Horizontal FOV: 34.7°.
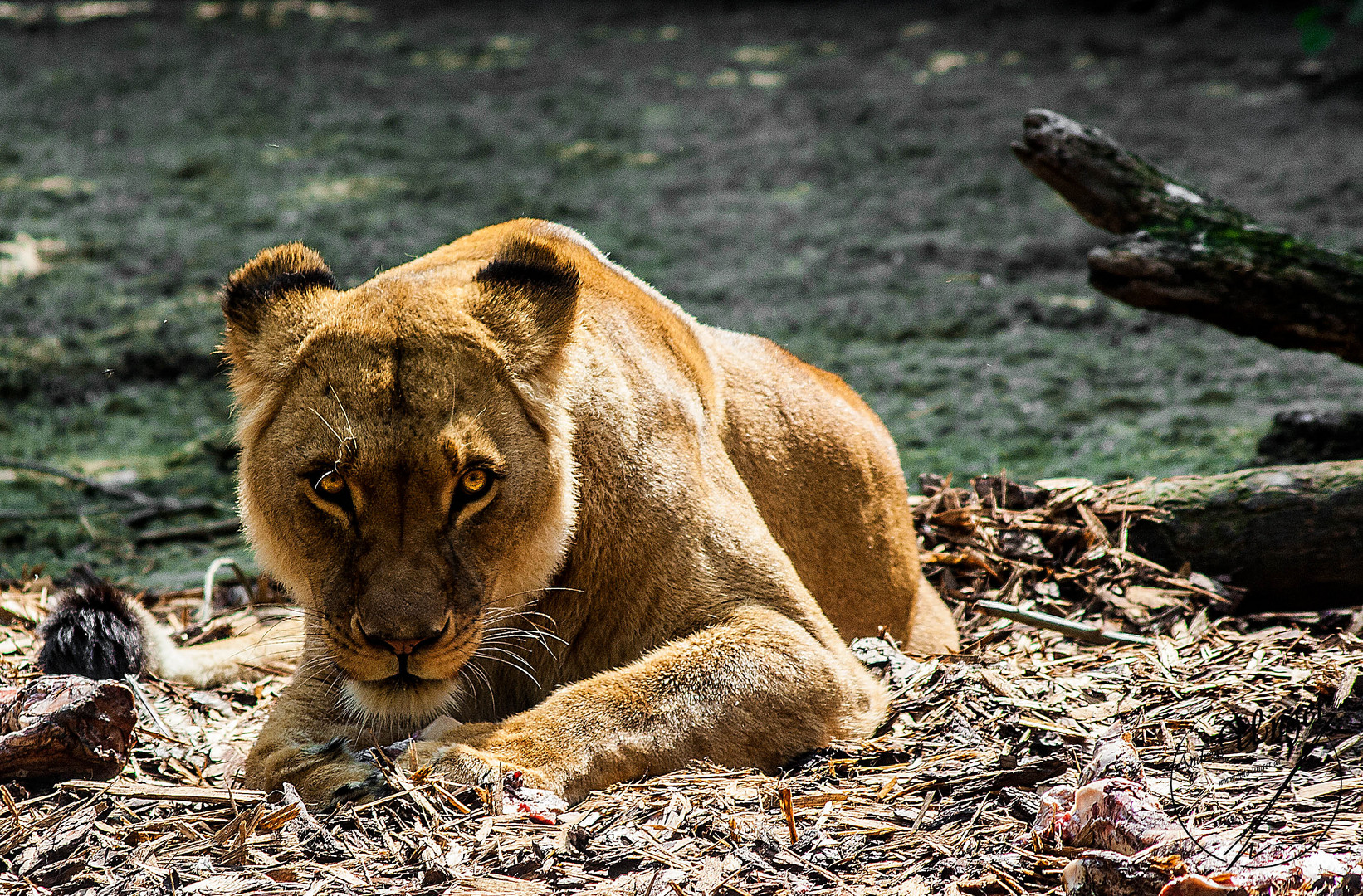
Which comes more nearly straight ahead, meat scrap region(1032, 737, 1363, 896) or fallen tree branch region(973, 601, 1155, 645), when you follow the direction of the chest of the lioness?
the meat scrap

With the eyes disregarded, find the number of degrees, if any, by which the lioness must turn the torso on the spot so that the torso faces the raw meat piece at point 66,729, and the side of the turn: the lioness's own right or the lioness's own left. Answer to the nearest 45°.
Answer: approximately 45° to the lioness's own right

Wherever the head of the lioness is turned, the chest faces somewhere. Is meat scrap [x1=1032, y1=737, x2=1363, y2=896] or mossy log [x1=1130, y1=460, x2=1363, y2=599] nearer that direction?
the meat scrap

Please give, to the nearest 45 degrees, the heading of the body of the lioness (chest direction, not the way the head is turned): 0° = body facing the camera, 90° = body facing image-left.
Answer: approximately 45°

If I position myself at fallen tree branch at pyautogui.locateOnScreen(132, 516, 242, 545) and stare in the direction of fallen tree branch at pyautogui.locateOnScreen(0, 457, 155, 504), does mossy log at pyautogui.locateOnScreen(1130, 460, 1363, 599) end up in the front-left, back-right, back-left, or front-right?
back-right

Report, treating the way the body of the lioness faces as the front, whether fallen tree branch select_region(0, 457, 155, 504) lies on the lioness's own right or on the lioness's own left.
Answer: on the lioness's own right

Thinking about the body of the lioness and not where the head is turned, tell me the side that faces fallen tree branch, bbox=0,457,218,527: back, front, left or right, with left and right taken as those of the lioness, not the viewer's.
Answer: right

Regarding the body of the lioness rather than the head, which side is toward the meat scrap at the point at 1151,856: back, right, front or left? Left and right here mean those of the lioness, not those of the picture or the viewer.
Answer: left

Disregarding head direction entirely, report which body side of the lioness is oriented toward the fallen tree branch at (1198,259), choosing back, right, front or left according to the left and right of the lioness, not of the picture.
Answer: back

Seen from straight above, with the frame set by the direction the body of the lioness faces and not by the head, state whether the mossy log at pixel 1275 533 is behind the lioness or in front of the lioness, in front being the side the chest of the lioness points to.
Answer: behind

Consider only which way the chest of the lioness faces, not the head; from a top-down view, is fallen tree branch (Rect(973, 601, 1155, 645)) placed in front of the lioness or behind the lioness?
behind
